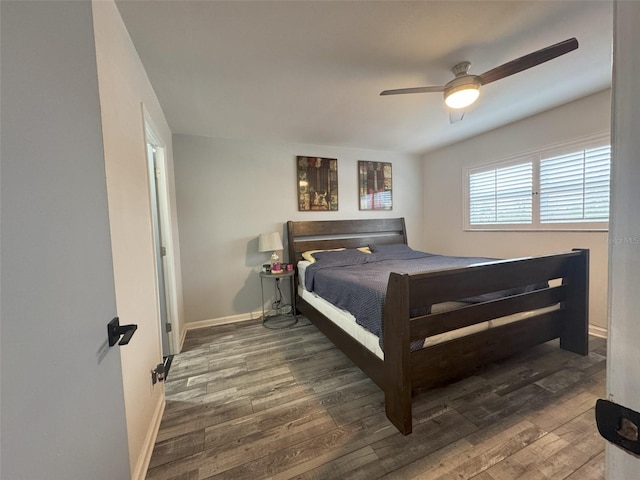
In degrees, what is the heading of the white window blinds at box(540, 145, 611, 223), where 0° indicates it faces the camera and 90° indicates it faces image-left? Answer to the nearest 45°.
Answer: approximately 45°

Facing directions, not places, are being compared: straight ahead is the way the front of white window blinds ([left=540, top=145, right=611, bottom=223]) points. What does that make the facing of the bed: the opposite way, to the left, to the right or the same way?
to the left

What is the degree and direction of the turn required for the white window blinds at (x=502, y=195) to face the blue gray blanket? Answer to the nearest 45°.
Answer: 0° — it already faces it

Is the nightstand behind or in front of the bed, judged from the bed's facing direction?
behind

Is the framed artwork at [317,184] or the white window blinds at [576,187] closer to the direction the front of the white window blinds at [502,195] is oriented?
the framed artwork

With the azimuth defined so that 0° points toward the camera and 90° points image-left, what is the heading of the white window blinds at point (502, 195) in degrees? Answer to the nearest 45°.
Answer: approximately 45°

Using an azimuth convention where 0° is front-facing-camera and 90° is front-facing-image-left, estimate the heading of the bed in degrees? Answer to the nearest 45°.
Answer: approximately 315°

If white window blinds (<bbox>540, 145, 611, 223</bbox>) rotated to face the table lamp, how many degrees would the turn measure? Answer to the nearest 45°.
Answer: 0° — it already faces it

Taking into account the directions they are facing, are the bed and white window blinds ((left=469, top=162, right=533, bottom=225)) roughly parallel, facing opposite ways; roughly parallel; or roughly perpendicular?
roughly perpendicular

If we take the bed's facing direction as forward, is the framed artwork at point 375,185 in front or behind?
behind

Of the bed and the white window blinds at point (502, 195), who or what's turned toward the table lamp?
the white window blinds

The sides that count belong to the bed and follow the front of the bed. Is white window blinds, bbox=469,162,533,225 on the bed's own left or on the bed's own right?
on the bed's own left

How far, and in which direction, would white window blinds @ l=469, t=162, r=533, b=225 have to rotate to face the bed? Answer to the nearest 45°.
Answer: approximately 45° to its left
